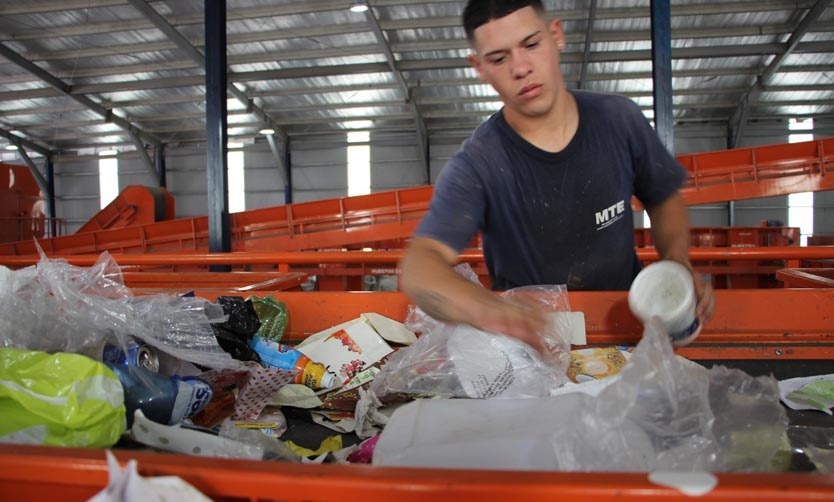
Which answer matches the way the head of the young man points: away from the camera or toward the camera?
toward the camera

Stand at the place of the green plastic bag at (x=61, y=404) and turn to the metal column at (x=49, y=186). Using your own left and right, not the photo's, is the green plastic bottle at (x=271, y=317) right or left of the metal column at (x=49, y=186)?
right

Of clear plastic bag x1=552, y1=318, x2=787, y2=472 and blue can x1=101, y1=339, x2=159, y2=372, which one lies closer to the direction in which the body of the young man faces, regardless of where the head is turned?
the clear plastic bag

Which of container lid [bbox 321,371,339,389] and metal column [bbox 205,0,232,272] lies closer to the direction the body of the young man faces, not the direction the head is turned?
the container lid

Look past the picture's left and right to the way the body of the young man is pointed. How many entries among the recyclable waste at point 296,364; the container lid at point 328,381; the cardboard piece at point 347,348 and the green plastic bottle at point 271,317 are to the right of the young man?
4

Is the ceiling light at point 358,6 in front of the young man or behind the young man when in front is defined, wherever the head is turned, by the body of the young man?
behind

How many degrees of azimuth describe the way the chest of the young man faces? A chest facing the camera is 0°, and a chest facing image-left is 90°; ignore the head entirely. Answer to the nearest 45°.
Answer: approximately 0°

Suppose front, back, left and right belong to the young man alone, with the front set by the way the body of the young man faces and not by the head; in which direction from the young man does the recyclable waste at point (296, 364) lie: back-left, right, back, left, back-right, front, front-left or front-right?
right

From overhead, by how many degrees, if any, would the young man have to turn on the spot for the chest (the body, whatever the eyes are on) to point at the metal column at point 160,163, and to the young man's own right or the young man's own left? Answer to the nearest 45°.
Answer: approximately 135° to the young man's own right

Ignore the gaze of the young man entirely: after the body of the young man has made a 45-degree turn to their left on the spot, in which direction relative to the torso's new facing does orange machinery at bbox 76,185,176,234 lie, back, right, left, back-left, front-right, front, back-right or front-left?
back

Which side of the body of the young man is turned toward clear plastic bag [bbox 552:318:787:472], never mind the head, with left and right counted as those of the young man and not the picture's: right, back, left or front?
front

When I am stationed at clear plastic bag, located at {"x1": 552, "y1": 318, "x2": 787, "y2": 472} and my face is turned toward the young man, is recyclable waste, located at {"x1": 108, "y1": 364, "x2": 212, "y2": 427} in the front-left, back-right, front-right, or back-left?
front-left

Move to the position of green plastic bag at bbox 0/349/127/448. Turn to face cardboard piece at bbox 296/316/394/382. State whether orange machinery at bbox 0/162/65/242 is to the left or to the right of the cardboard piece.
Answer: left

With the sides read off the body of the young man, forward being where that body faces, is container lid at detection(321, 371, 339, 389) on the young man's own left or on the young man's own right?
on the young man's own right

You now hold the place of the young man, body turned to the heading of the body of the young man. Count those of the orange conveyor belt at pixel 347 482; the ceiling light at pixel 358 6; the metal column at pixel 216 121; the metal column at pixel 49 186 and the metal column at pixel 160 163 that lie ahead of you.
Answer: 1

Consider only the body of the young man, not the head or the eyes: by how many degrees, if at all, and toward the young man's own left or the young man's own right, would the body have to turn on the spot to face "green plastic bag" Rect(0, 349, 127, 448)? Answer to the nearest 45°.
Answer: approximately 45° to the young man's own right

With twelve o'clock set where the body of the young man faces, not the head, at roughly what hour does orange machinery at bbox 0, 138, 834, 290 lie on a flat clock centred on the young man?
The orange machinery is roughly at 5 o'clock from the young man.
